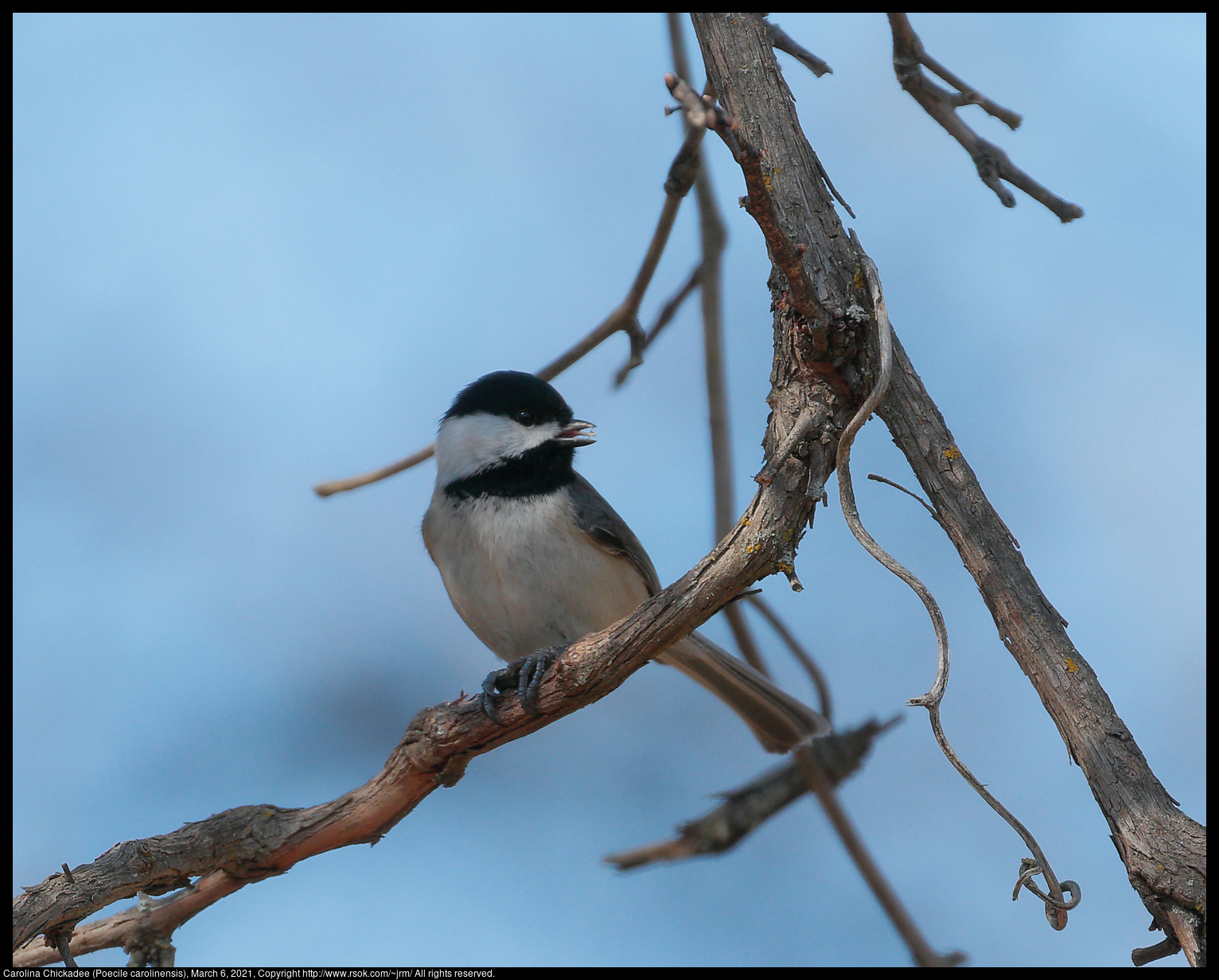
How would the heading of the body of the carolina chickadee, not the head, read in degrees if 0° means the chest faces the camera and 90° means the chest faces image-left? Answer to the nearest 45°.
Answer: approximately 45°

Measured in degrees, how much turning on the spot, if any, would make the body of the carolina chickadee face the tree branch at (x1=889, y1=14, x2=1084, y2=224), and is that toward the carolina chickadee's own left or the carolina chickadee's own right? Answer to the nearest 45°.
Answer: approximately 90° to the carolina chickadee's own left
